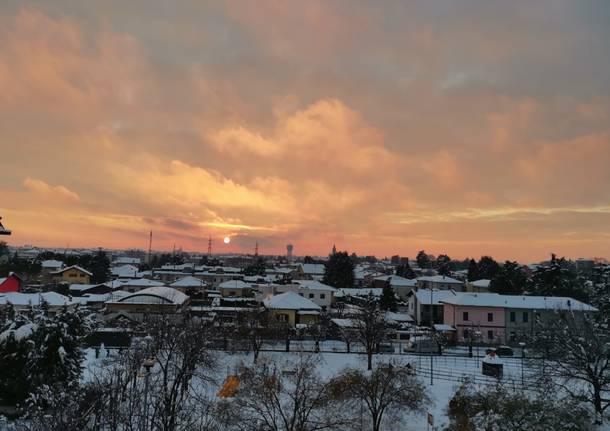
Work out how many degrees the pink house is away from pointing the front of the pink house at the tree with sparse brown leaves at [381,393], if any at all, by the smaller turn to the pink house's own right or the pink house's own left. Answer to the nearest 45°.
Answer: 0° — it already faces it

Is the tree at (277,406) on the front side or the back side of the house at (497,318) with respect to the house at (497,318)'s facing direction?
on the front side

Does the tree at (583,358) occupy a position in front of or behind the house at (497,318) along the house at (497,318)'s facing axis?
in front

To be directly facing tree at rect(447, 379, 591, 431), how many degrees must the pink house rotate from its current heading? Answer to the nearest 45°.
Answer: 0° — it already faces it

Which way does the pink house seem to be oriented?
toward the camera

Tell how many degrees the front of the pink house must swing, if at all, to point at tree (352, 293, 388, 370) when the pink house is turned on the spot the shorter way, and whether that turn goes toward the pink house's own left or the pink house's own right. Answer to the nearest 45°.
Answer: approximately 45° to the pink house's own right

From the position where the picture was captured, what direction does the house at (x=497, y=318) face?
facing the viewer

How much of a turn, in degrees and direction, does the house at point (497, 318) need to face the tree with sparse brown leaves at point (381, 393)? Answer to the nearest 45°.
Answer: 0° — it already faces it
